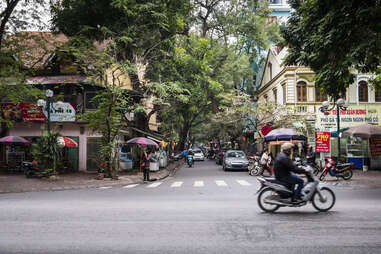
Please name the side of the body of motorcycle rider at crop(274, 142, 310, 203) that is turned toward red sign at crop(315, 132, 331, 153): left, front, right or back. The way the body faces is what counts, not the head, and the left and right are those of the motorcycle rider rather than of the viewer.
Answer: left

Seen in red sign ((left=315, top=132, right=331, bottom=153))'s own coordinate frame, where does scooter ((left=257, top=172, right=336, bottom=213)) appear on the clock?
The scooter is roughly at 12 o'clock from the red sign.

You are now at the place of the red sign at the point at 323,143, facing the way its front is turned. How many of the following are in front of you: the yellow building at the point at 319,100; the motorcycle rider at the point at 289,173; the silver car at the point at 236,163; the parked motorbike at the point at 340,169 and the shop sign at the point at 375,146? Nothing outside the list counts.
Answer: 2

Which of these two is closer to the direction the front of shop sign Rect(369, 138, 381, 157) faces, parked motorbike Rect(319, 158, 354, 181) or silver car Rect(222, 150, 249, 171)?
the parked motorbike

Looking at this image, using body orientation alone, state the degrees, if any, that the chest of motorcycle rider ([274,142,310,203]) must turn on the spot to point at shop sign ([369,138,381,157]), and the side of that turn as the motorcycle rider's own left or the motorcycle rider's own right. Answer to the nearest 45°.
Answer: approximately 90° to the motorcycle rider's own left

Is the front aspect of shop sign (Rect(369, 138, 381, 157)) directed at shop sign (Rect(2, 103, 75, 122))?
no

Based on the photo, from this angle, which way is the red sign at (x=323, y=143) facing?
toward the camera

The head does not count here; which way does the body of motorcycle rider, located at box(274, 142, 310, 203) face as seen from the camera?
to the viewer's right

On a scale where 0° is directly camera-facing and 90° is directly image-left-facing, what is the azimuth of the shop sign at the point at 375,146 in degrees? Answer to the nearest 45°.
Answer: approximately 0°

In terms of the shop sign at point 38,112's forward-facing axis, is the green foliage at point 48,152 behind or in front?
in front

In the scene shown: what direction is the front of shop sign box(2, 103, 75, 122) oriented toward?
toward the camera

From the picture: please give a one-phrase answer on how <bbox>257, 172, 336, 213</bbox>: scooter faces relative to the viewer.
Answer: facing to the right of the viewer
